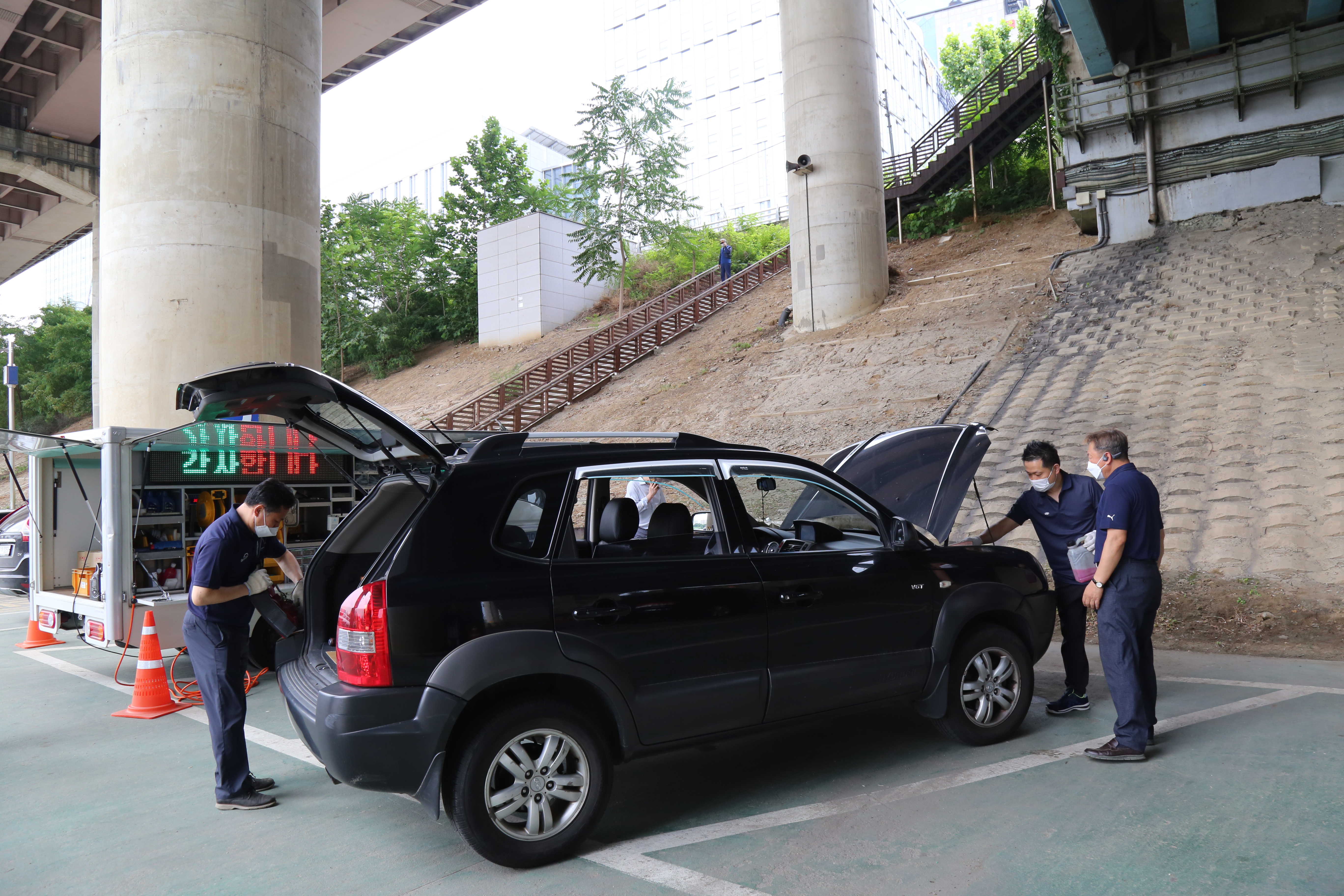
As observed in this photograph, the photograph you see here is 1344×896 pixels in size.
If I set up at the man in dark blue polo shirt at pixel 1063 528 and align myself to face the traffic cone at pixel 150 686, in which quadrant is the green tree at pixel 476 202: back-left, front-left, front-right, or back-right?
front-right

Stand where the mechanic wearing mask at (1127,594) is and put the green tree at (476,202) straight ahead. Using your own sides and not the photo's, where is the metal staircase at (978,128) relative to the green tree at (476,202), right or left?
right

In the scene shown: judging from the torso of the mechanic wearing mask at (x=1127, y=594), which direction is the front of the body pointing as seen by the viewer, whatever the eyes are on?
to the viewer's left

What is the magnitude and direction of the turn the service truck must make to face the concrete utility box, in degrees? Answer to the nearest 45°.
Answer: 0° — it already faces it

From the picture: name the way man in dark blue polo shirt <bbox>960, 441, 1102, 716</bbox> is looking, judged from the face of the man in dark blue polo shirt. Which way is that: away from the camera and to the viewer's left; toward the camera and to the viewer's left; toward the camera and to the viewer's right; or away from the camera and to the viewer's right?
toward the camera and to the viewer's left

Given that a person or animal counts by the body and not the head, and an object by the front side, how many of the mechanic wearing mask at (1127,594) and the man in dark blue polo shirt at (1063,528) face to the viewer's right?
0

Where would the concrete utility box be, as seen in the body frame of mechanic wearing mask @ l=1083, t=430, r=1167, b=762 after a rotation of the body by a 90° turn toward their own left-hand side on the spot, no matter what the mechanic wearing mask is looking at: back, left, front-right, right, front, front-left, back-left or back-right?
back-right

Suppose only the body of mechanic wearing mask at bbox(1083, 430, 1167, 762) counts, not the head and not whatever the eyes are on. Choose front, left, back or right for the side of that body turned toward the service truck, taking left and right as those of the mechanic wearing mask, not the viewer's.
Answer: front

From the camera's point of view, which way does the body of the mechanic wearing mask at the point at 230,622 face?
to the viewer's right

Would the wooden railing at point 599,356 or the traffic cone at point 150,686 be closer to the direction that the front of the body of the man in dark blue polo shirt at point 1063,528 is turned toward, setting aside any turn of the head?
the traffic cone

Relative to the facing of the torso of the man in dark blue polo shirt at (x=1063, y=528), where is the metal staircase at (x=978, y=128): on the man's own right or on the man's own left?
on the man's own right

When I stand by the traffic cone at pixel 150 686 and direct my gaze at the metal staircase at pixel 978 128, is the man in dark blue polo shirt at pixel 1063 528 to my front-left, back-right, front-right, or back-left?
front-right

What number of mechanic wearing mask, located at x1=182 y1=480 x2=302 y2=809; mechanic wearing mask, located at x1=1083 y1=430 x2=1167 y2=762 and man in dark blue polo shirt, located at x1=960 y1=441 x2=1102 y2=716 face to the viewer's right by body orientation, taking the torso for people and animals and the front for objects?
1

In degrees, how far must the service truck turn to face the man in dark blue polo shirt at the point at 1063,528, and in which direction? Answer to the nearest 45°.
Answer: approximately 90° to its right

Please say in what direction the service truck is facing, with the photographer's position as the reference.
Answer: facing away from the viewer and to the right of the viewer
